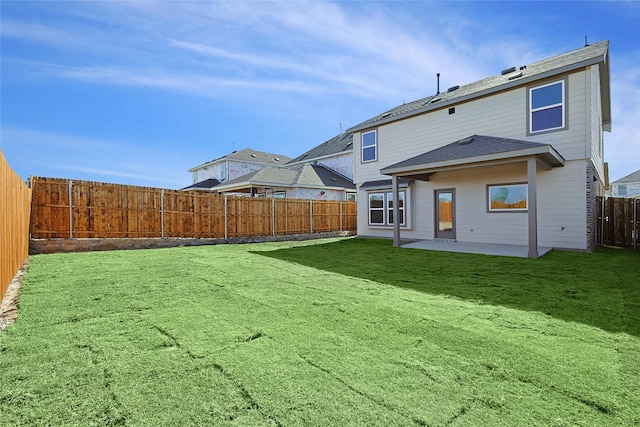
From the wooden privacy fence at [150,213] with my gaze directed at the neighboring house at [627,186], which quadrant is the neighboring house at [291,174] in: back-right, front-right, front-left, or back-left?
front-left

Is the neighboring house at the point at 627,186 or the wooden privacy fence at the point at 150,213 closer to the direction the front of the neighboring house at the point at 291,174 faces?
the neighboring house

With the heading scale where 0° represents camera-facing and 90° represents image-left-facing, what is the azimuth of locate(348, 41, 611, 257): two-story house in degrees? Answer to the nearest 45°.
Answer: approximately 225°

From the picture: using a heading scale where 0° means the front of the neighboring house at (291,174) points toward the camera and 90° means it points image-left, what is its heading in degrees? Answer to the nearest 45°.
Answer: approximately 225°

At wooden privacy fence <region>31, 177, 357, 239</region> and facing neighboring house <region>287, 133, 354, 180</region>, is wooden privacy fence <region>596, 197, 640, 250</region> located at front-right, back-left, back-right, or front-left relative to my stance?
front-right

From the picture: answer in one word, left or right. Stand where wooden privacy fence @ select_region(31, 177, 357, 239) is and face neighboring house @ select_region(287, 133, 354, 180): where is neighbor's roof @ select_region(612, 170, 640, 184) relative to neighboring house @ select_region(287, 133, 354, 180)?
right

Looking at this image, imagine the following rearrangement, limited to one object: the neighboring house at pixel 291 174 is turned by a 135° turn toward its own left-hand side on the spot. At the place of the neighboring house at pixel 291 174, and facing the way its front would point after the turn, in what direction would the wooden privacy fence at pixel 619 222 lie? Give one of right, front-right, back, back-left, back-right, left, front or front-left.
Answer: back-left

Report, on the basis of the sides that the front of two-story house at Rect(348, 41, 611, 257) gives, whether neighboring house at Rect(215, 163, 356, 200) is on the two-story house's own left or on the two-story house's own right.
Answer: on the two-story house's own left

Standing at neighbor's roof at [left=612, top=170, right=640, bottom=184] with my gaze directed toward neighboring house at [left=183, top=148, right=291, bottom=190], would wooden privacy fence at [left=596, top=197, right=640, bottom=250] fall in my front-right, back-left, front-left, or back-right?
front-left

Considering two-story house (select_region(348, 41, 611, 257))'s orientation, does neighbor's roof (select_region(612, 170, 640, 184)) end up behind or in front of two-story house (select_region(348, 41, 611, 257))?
in front

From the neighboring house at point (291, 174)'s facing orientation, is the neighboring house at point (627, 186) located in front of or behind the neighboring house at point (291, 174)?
in front

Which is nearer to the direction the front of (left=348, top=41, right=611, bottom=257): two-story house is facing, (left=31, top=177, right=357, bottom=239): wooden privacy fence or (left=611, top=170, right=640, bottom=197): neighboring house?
the neighboring house

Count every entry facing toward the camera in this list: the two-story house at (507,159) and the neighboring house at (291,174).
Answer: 0

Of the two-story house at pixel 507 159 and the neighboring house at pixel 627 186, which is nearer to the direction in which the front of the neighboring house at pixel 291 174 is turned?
the neighboring house

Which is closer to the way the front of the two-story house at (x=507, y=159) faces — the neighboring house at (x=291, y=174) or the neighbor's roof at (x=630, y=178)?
the neighbor's roof

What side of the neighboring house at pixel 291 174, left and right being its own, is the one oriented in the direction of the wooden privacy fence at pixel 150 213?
back
